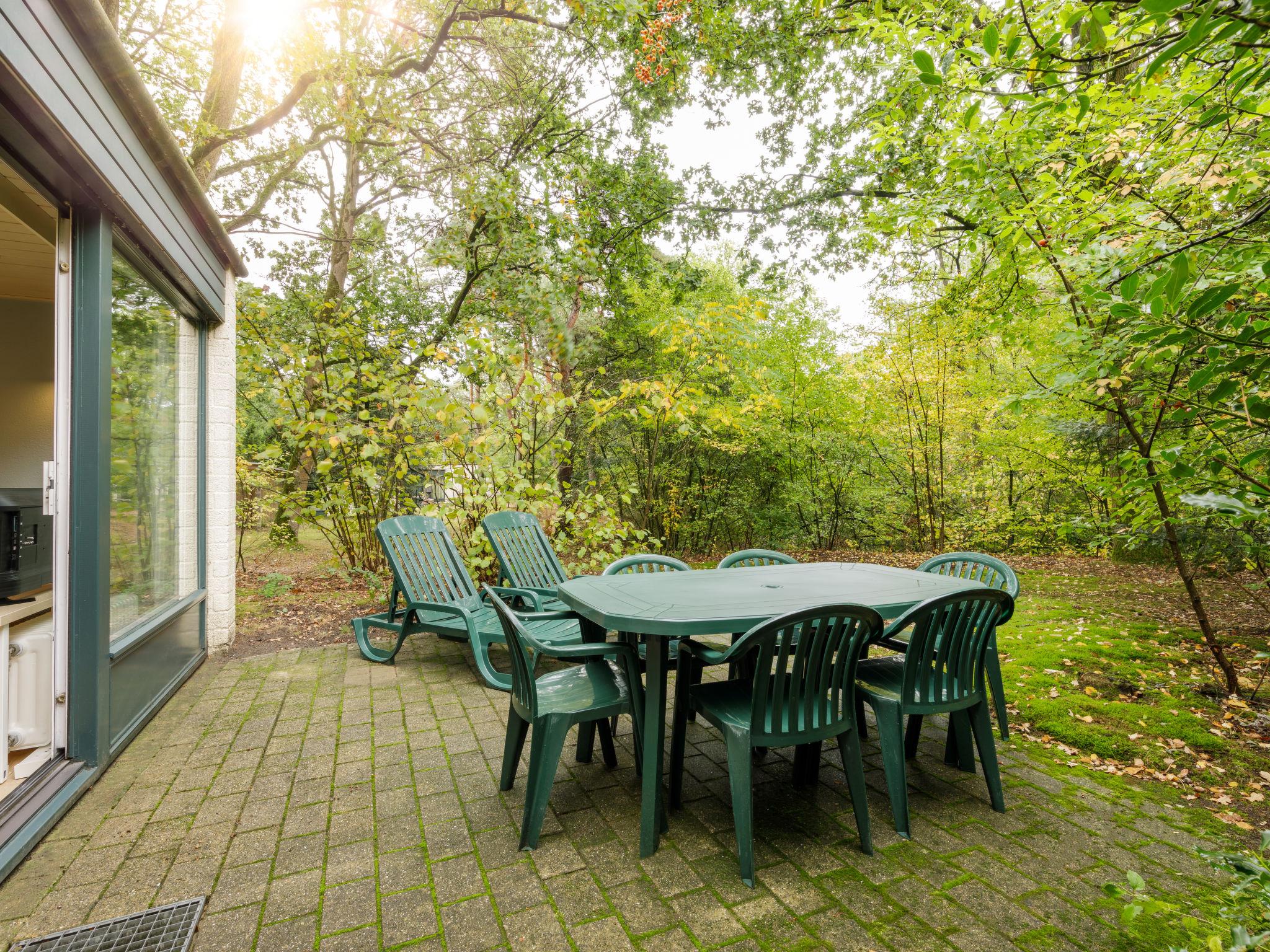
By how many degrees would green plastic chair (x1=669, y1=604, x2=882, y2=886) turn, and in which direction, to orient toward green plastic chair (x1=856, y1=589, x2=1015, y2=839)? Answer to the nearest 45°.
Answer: approximately 90° to its right

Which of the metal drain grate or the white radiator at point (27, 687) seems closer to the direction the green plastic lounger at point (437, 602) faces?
the metal drain grate

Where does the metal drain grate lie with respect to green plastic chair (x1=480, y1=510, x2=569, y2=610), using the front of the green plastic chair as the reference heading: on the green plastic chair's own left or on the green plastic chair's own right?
on the green plastic chair's own right

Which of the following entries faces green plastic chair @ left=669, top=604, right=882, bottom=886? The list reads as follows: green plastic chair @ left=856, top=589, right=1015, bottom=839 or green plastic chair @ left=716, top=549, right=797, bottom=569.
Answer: green plastic chair @ left=716, top=549, right=797, bottom=569

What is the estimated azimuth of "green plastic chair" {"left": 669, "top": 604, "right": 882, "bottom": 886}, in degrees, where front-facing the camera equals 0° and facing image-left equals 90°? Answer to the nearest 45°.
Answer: approximately 135°

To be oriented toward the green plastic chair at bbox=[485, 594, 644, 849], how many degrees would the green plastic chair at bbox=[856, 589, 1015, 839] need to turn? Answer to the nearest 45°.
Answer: approximately 90° to its left

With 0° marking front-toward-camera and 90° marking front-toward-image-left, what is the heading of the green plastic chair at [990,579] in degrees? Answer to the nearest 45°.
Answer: approximately 45°

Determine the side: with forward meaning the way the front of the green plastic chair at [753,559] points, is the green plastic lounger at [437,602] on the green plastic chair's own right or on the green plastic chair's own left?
on the green plastic chair's own right

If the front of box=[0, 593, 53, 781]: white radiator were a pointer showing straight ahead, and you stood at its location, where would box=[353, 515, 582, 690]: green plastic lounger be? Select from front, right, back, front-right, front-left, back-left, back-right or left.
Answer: left
